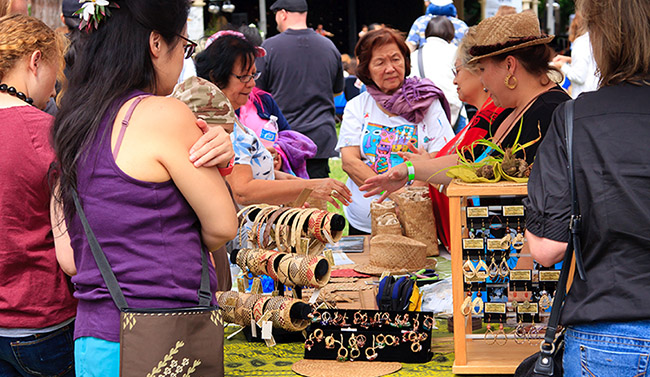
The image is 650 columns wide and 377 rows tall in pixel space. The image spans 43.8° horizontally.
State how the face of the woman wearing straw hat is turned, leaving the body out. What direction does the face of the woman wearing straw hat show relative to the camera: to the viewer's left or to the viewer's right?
to the viewer's left

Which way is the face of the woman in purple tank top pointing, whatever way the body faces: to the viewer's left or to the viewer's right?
to the viewer's right

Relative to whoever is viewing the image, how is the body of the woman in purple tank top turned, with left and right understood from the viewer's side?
facing away from the viewer and to the right of the viewer

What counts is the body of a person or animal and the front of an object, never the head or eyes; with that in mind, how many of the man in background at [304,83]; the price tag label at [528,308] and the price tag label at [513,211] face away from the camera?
1

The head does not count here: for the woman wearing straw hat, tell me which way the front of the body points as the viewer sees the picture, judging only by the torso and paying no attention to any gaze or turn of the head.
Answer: to the viewer's left

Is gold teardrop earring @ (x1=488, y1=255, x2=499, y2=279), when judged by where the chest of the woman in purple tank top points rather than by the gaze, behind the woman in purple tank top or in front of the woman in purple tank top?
in front

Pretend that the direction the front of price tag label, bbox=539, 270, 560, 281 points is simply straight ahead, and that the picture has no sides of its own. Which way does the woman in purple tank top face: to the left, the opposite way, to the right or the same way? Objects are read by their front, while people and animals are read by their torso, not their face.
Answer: the opposite way

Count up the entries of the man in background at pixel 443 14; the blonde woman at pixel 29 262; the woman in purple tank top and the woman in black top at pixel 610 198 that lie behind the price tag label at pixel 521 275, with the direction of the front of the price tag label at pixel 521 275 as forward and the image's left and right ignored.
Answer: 1

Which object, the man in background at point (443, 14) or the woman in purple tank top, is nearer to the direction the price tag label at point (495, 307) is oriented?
the woman in purple tank top

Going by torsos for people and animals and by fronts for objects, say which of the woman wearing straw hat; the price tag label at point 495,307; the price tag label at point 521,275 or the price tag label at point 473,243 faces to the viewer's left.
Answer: the woman wearing straw hat

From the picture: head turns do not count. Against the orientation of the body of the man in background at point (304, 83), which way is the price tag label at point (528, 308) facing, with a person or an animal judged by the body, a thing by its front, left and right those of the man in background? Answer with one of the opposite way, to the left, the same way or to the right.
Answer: the opposite way

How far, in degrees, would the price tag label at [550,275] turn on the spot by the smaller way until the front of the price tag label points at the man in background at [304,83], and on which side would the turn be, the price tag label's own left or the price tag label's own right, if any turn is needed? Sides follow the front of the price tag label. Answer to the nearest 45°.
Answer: approximately 135° to the price tag label's own right
